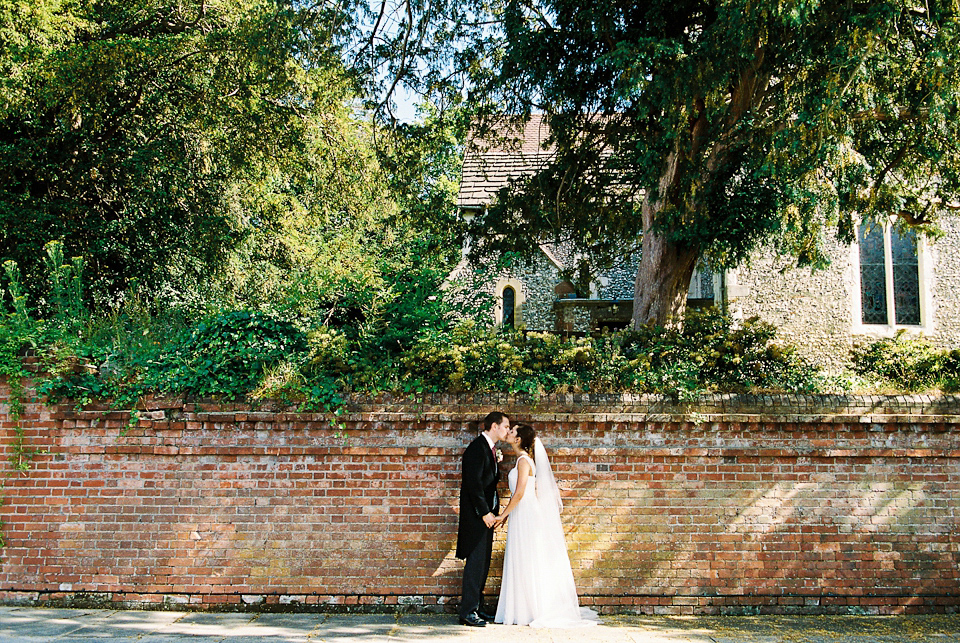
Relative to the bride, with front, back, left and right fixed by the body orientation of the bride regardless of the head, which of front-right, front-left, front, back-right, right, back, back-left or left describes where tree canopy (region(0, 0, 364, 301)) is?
front-right

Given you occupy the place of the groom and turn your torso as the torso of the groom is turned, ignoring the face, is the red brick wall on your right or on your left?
on your left

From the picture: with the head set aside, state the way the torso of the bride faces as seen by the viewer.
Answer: to the viewer's left

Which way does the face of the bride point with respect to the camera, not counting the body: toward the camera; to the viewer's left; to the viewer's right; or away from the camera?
to the viewer's left

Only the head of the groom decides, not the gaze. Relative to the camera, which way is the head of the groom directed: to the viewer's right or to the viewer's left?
to the viewer's right

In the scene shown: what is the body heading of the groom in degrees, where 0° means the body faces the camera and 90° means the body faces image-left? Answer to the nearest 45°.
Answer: approximately 270°

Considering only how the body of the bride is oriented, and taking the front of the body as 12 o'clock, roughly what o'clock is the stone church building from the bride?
The stone church building is roughly at 4 o'clock from the bride.

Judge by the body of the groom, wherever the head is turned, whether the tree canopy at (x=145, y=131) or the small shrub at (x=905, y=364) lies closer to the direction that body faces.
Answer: the small shrub

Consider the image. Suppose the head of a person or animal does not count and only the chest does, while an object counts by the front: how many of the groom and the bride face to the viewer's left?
1

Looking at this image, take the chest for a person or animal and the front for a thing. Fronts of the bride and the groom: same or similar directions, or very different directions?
very different directions
